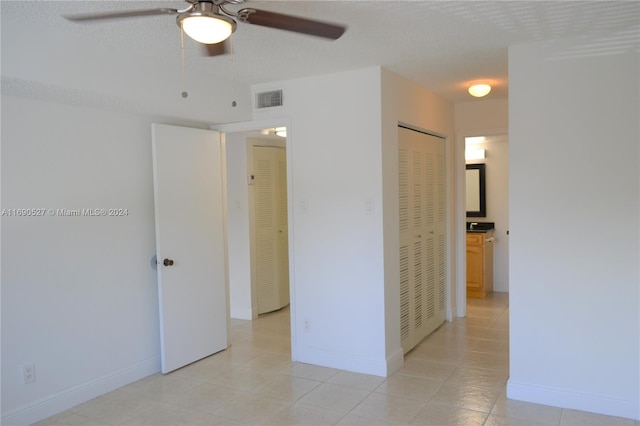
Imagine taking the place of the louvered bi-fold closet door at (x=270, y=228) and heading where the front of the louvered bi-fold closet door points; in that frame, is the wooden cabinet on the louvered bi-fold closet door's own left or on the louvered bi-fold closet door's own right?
on the louvered bi-fold closet door's own left

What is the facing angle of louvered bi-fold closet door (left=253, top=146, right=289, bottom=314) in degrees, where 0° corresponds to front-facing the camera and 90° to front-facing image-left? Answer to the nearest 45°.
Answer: approximately 315°

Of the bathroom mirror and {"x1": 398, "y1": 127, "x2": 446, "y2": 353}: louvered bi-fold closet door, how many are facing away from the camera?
0

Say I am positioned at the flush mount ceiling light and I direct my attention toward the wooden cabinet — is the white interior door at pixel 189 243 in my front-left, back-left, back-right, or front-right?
back-left

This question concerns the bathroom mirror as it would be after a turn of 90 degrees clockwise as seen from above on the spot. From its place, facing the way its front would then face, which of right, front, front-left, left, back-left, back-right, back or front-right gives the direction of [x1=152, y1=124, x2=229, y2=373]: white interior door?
front-left

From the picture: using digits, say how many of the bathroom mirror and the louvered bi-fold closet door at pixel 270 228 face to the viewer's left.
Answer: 0

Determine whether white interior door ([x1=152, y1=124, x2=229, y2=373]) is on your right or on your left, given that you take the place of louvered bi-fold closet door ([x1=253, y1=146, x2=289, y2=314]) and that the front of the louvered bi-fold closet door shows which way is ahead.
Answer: on your right

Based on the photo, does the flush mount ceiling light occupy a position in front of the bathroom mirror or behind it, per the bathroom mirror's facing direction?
in front

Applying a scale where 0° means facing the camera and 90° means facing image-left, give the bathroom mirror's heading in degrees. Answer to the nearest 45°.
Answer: approximately 0°

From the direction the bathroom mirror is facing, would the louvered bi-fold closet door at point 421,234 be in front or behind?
in front
